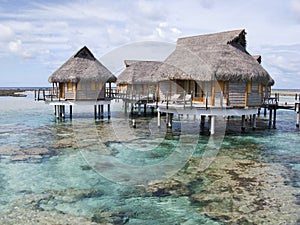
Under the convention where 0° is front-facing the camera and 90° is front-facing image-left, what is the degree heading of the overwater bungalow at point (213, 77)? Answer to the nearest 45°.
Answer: approximately 45°

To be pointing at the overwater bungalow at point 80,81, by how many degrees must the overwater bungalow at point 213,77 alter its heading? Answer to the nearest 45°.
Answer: approximately 90° to its right

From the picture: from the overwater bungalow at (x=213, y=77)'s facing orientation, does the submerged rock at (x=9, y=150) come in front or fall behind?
in front
